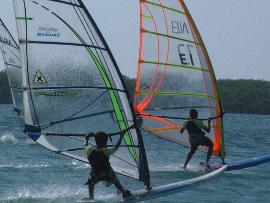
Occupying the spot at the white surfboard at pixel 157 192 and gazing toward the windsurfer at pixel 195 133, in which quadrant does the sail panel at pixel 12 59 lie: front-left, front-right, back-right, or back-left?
front-left

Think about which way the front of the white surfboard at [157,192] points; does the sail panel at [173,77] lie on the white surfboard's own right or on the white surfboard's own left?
on the white surfboard's own left

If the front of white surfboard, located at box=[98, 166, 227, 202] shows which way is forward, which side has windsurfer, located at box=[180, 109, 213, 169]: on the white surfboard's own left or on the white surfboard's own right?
on the white surfboard's own left

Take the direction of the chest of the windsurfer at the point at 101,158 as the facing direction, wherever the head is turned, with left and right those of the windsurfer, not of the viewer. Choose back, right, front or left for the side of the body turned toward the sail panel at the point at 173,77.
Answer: front

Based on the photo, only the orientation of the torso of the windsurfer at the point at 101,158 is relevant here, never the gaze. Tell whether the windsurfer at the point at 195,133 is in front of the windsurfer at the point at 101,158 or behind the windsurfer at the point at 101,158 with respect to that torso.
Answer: in front

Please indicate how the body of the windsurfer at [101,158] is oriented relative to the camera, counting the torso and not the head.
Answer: away from the camera

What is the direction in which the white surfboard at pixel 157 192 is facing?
to the viewer's right
